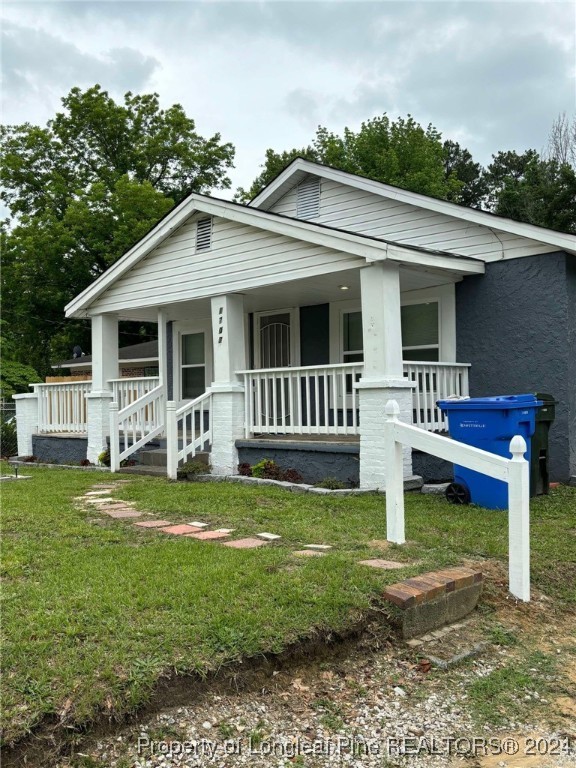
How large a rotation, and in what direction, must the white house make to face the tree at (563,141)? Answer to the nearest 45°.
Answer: approximately 180°

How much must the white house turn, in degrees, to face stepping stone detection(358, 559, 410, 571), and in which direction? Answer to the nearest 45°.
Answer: approximately 45° to its left

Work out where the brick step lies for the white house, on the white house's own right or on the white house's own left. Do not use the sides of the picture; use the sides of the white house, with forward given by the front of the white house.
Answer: on the white house's own left

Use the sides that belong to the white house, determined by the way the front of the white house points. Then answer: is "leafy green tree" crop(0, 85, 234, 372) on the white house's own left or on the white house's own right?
on the white house's own right

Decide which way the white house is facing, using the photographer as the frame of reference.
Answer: facing the viewer and to the left of the viewer

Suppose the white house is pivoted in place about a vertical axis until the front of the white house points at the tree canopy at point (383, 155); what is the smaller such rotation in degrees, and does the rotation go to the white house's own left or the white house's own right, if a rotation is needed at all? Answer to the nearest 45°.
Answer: approximately 135° to the white house's own right

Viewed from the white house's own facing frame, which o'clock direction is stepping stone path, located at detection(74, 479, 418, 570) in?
The stepping stone path is roughly at 11 o'clock from the white house.

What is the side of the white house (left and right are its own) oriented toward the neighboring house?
right

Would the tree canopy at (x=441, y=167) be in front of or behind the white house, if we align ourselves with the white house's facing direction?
behind

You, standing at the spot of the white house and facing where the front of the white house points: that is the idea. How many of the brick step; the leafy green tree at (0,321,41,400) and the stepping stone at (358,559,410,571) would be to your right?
1

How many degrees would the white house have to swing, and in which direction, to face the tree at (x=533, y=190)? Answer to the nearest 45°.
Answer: approximately 180°

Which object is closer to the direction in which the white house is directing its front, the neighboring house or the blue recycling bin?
the blue recycling bin
